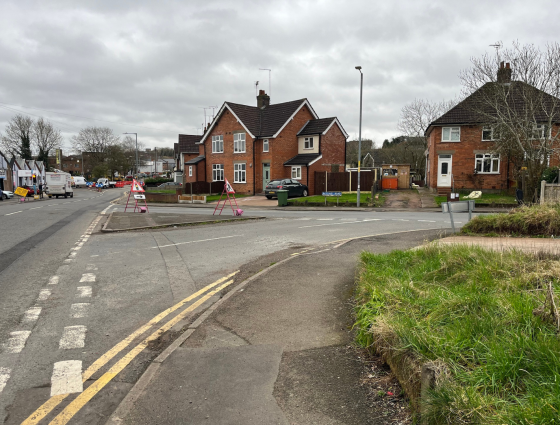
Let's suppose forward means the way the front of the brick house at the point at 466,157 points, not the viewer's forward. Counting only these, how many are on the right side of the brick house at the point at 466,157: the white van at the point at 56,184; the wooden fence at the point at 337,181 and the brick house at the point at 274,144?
3

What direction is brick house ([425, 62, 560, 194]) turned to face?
toward the camera

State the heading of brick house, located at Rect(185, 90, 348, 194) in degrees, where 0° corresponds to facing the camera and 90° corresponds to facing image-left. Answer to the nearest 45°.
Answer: approximately 45°

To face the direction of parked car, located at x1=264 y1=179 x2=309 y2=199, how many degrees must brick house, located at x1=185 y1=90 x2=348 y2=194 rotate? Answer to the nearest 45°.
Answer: approximately 45° to its left

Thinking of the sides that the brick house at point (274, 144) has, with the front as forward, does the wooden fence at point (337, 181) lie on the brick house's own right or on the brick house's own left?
on the brick house's own left

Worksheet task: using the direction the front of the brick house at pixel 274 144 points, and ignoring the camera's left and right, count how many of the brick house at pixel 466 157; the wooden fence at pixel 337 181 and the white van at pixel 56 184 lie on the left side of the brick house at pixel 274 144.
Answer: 2

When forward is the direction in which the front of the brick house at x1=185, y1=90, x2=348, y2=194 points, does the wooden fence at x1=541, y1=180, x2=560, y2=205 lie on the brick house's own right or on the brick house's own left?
on the brick house's own left

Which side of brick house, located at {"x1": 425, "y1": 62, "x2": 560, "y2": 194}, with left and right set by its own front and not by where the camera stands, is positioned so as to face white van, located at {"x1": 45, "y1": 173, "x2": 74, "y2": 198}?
right

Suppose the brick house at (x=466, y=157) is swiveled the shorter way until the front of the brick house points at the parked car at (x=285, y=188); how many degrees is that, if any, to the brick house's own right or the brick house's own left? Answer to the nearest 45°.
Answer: approximately 90° to the brick house's own right

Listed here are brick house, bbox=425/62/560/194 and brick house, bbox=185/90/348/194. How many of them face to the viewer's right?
0

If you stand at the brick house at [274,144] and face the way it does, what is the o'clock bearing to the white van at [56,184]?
The white van is roughly at 2 o'clock from the brick house.

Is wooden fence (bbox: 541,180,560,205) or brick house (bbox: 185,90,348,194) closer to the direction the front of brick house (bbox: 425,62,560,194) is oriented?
the wooden fence

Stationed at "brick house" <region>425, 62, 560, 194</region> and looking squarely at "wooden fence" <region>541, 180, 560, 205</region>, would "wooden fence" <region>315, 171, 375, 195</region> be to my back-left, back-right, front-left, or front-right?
back-right

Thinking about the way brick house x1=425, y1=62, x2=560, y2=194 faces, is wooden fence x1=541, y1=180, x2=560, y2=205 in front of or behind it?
in front

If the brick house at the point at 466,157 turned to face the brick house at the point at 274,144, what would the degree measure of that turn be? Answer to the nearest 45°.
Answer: approximately 90° to its right
